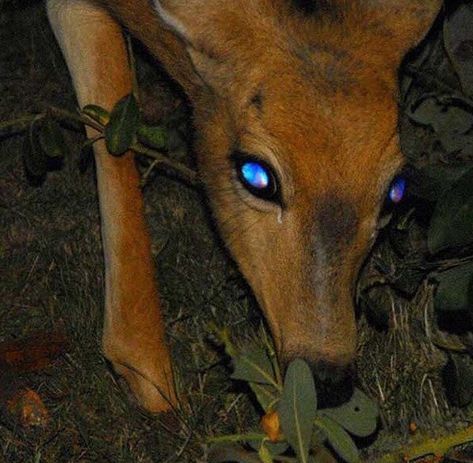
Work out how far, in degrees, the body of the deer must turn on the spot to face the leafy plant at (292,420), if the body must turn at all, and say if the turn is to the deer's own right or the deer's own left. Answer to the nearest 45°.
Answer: approximately 45° to the deer's own right

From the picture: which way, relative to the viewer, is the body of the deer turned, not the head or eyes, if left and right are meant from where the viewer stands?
facing the viewer and to the right of the viewer
